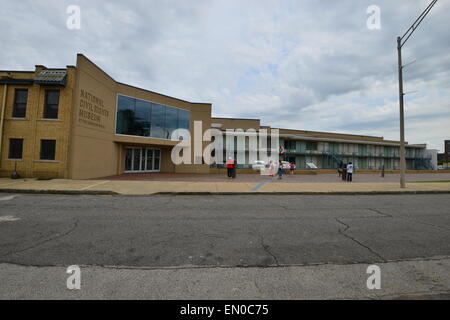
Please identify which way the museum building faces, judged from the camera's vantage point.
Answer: facing the viewer and to the right of the viewer
